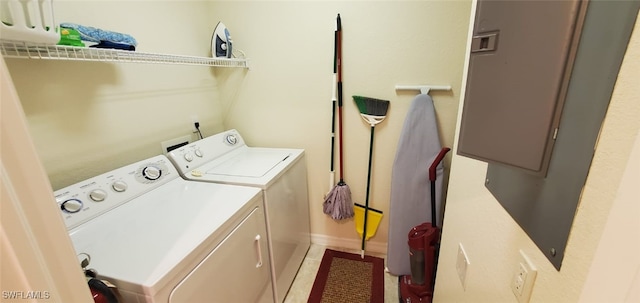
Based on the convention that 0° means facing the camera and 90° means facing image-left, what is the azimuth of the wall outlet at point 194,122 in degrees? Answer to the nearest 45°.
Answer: approximately 315°

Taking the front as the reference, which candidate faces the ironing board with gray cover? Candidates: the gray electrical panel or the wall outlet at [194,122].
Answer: the wall outlet

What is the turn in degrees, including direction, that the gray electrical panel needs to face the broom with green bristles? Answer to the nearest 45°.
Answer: approximately 90° to its right

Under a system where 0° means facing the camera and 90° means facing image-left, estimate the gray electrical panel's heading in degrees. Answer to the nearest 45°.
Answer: approximately 45°

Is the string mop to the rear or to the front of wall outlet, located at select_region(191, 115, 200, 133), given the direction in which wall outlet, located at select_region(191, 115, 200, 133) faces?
to the front

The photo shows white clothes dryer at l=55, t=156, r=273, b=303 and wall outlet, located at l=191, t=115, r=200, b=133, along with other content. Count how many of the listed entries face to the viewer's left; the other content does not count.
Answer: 0

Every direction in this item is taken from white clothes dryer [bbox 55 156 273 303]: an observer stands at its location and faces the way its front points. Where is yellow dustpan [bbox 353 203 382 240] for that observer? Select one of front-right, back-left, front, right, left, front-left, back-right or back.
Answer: front-left

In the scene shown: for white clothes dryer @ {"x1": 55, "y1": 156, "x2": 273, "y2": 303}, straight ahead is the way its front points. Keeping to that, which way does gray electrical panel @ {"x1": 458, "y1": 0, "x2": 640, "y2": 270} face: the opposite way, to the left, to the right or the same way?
the opposite way
